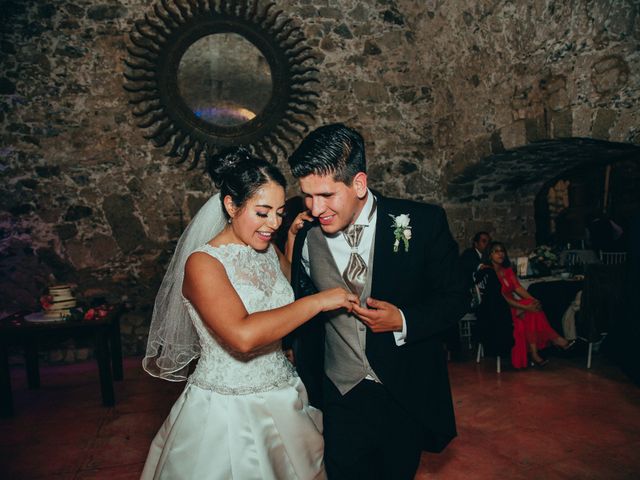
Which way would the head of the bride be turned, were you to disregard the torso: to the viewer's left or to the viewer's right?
to the viewer's right

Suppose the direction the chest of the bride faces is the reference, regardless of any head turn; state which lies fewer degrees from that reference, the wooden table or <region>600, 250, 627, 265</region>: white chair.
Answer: the white chair

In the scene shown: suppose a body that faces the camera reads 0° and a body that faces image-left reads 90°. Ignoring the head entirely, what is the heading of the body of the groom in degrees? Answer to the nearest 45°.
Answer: approximately 45°

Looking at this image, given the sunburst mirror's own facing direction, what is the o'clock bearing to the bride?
The bride is roughly at 12 o'clock from the sunburst mirror.

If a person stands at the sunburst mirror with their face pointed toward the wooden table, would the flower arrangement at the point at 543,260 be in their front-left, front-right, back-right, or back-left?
back-left

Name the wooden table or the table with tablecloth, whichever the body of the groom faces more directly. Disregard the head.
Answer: the wooden table

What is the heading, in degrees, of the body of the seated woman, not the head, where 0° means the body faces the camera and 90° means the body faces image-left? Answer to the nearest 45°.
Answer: approximately 315°

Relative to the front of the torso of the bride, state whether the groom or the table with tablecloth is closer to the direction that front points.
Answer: the groom

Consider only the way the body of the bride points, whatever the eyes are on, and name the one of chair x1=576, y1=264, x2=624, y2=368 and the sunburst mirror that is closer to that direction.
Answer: the chair

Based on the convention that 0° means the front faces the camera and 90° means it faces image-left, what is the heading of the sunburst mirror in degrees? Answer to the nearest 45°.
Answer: approximately 0°
